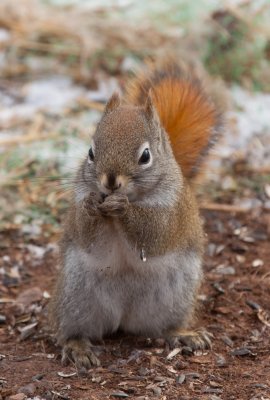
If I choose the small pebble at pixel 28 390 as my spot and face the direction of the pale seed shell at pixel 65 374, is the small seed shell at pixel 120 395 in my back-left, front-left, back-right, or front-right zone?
front-right

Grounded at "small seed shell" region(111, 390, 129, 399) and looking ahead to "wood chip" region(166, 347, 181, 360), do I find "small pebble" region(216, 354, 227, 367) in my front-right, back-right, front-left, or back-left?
front-right

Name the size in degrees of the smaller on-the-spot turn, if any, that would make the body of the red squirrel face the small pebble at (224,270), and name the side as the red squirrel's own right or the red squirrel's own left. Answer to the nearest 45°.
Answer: approximately 135° to the red squirrel's own left

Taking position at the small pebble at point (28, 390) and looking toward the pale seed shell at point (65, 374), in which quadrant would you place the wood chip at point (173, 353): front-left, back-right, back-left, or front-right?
front-right

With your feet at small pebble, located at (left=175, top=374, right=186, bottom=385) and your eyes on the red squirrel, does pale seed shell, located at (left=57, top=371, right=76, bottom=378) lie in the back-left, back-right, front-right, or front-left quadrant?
front-left

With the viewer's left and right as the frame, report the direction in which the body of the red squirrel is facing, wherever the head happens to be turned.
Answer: facing the viewer
